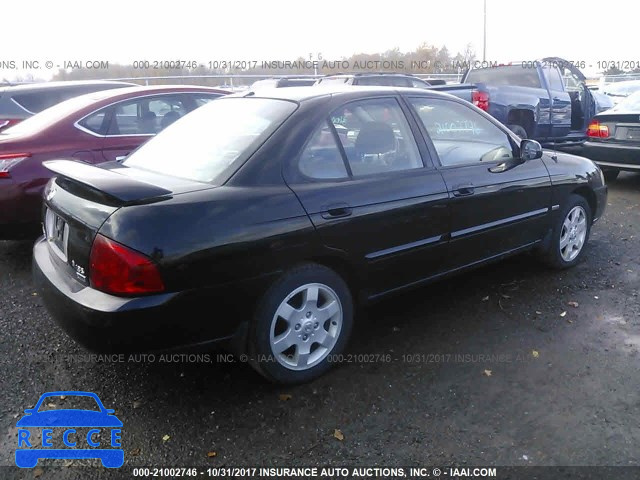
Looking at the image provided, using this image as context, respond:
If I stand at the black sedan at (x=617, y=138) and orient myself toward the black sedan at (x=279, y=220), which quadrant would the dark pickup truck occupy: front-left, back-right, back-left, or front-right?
back-right

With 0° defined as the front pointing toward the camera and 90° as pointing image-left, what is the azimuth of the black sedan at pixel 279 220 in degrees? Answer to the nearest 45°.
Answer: approximately 225°

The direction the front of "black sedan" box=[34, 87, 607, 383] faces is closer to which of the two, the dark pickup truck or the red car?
the dark pickup truck

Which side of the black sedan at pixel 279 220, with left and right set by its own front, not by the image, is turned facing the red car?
left

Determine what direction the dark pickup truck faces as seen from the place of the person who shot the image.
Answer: facing away from the viewer and to the right of the viewer
